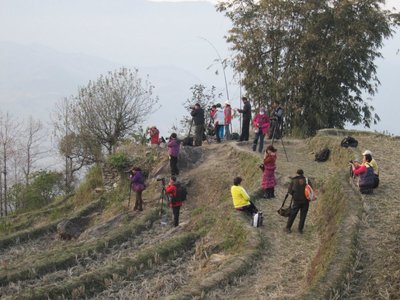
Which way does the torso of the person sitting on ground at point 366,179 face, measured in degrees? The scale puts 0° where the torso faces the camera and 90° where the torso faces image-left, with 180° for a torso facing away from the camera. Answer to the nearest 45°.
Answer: approximately 135°

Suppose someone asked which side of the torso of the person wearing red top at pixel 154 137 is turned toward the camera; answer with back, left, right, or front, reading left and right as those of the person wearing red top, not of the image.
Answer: left

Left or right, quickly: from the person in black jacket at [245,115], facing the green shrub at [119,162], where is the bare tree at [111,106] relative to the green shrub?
right

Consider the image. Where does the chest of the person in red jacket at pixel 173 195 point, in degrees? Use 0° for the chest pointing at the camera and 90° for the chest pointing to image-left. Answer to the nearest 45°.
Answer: approximately 90°

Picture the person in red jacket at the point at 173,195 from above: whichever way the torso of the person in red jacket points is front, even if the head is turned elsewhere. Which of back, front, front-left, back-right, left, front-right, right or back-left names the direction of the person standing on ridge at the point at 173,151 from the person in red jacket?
right

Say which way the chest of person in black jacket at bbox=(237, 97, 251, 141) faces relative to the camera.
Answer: to the viewer's left

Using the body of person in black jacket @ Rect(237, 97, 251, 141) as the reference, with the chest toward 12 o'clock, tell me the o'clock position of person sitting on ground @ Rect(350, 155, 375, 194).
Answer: The person sitting on ground is roughly at 8 o'clock from the person in black jacket.

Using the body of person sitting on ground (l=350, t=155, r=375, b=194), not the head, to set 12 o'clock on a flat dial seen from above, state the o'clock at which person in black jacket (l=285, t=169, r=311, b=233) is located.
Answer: The person in black jacket is roughly at 9 o'clock from the person sitting on ground.
